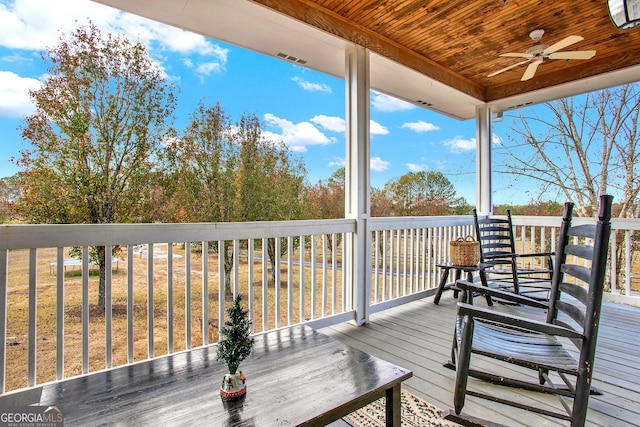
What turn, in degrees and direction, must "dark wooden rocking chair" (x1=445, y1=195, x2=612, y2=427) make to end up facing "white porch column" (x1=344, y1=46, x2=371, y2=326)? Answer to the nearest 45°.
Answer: approximately 45° to its right

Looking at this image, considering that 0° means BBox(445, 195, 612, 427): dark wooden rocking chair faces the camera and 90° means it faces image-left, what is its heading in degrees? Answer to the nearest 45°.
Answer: approximately 90°

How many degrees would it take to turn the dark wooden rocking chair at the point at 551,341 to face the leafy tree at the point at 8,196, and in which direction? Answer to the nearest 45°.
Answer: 0° — it already faces it

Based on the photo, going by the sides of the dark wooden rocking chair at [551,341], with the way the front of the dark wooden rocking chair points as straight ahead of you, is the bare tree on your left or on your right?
on your right

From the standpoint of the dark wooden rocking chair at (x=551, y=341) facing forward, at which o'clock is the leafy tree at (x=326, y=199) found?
The leafy tree is roughly at 1 o'clock from the dark wooden rocking chair.

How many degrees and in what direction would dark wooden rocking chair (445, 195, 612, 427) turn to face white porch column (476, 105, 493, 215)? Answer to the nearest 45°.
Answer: approximately 90° to its right

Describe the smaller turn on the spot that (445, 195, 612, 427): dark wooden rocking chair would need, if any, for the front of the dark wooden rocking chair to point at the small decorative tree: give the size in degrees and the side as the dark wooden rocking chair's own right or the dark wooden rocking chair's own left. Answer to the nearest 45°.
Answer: approximately 45° to the dark wooden rocking chair's own left
